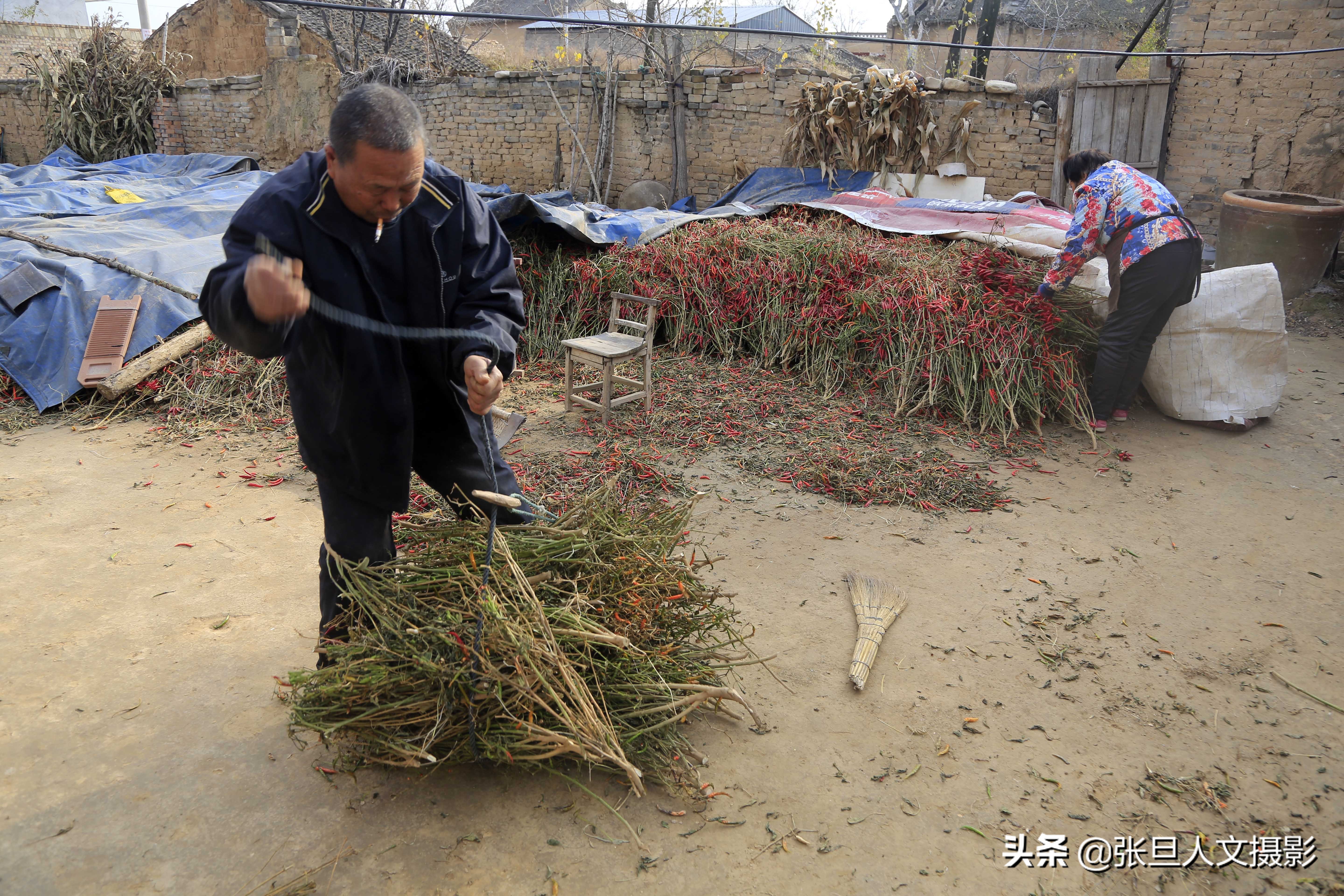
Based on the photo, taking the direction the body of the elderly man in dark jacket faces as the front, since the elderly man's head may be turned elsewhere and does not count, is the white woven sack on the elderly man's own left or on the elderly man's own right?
on the elderly man's own left

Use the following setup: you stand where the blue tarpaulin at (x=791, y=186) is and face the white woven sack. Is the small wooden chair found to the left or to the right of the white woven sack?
right

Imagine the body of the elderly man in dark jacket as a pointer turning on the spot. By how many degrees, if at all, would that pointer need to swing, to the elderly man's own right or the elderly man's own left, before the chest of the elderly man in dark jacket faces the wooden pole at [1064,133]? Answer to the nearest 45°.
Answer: approximately 90° to the elderly man's own left

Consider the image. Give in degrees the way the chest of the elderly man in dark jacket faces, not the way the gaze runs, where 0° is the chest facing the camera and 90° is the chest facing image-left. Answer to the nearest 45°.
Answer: approximately 315°

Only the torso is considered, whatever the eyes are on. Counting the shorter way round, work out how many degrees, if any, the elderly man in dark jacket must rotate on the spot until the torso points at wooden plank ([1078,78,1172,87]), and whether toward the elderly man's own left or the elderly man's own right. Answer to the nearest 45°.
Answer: approximately 90° to the elderly man's own left

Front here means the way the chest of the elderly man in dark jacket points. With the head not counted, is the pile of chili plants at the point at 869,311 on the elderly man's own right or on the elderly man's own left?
on the elderly man's own left

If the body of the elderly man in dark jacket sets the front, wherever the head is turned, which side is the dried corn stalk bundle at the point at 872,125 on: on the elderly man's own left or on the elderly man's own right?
on the elderly man's own left

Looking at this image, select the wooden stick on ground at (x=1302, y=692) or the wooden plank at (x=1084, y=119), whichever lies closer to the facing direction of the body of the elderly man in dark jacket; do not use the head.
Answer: the wooden stick on ground
